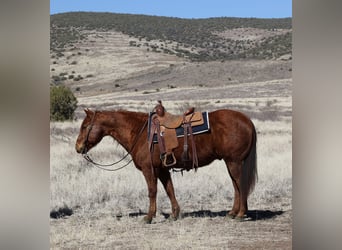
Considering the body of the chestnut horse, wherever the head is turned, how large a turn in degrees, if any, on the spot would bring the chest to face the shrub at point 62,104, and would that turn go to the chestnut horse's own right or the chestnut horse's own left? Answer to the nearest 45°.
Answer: approximately 45° to the chestnut horse's own right

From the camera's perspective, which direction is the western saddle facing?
to the viewer's left

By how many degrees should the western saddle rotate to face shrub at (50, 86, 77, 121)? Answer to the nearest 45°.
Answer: approximately 45° to its right

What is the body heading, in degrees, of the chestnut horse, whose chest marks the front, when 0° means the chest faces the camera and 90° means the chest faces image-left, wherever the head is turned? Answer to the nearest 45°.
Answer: approximately 90°
